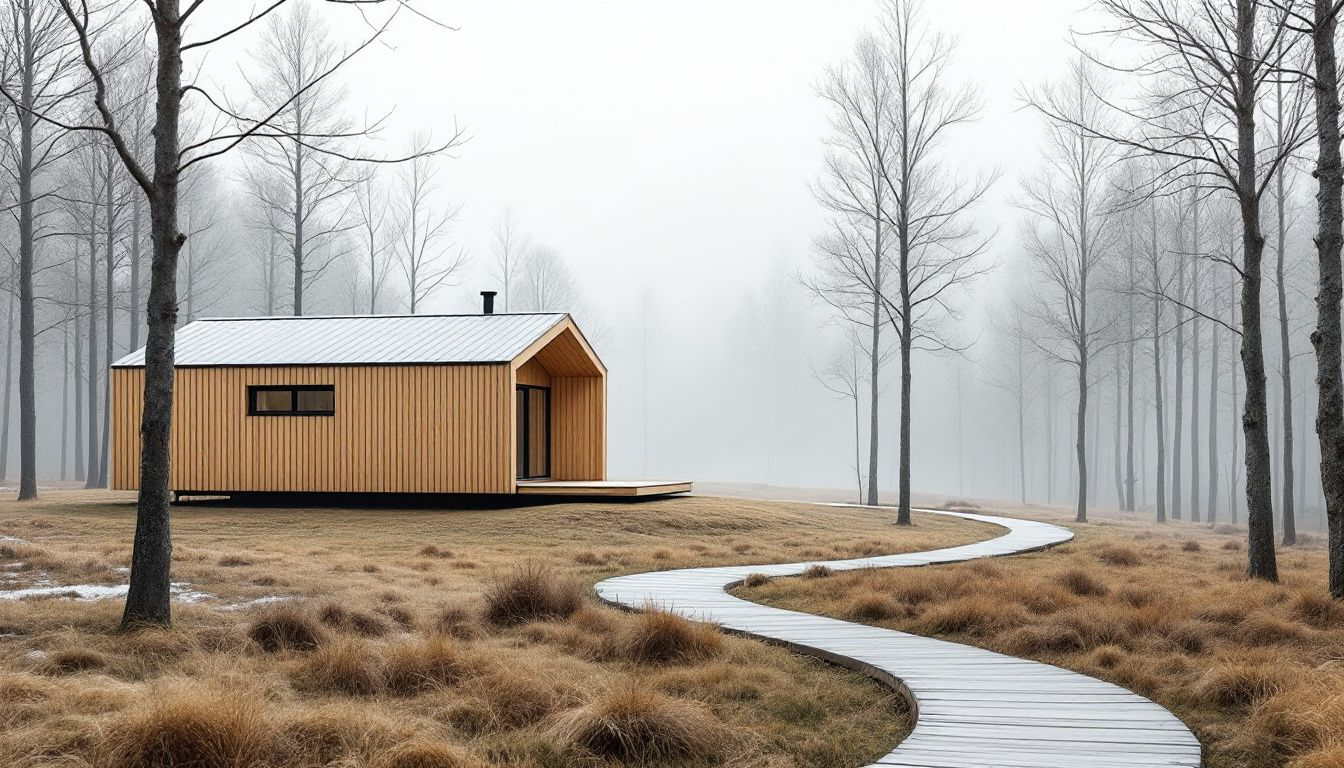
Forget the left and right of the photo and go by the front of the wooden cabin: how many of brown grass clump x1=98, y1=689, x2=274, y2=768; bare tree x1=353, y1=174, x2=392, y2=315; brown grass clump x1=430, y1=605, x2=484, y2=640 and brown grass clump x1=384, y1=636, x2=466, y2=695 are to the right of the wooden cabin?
3

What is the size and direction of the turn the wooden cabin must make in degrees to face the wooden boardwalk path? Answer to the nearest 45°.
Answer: approximately 90° to its right

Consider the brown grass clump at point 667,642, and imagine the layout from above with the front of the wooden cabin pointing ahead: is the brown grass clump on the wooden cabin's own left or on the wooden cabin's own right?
on the wooden cabin's own right

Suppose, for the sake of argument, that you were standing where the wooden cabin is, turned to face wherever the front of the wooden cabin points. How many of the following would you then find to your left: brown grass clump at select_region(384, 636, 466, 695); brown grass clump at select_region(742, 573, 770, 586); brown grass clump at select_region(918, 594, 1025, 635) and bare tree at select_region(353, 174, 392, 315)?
1

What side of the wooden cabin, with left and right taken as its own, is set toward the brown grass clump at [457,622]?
right

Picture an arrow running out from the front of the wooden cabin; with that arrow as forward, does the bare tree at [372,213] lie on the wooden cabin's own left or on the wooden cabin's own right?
on the wooden cabin's own left

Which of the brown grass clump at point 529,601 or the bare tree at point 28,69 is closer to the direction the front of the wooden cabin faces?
the brown grass clump

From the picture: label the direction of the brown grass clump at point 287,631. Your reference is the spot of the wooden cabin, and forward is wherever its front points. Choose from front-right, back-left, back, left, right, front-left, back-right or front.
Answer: right

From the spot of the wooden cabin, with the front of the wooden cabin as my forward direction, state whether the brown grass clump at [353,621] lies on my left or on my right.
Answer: on my right

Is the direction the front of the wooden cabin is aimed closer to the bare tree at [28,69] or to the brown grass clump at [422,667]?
the brown grass clump

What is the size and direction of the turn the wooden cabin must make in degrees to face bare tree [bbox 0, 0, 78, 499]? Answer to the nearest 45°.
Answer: approximately 135° to its left

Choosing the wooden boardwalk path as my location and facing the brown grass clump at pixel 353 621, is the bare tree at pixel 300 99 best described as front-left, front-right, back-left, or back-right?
front-right

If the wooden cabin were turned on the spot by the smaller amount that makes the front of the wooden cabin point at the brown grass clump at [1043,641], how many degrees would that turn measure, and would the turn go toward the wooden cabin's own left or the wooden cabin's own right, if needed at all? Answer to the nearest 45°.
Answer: approximately 90° to the wooden cabin's own right

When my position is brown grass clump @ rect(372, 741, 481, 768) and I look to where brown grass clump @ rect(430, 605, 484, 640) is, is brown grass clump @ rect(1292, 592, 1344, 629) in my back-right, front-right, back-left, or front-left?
front-right

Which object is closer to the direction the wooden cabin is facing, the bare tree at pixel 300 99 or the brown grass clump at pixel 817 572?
the brown grass clump

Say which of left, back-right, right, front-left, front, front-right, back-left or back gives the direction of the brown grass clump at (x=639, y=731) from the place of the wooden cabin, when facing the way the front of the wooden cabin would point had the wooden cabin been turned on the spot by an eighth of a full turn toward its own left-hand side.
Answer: back-right

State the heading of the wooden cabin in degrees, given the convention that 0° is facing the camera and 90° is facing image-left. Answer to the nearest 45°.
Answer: approximately 270°

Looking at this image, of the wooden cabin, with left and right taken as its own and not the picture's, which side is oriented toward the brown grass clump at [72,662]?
right
